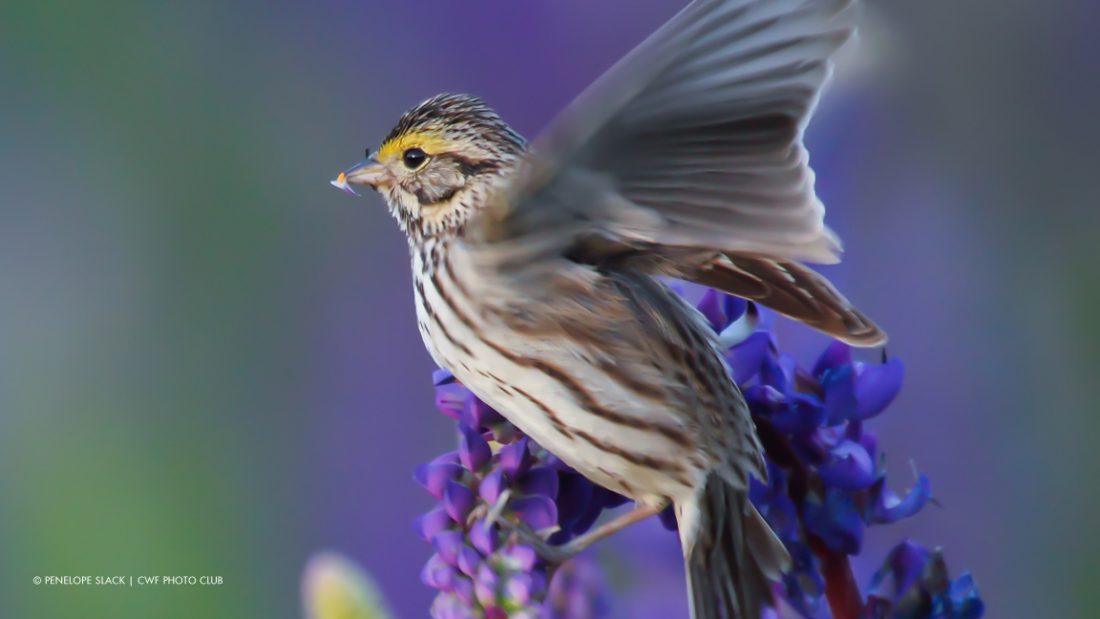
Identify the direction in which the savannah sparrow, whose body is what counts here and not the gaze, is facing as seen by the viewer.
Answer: to the viewer's left
